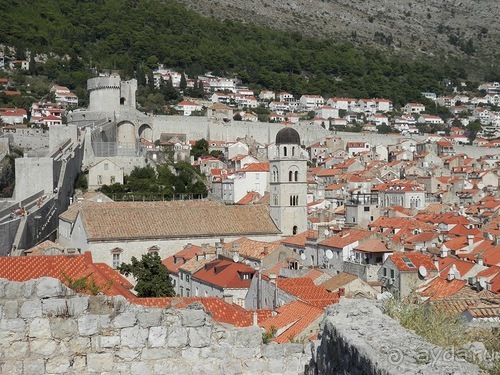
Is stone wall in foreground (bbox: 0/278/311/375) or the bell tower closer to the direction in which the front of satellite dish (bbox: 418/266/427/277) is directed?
the stone wall in foreground

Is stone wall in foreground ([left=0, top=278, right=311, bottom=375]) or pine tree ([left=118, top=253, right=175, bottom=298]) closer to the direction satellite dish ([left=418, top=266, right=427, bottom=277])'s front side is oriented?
the stone wall in foreground

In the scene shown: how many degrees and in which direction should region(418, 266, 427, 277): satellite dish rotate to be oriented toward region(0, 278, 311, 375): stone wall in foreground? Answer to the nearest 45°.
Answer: approximately 45° to its right

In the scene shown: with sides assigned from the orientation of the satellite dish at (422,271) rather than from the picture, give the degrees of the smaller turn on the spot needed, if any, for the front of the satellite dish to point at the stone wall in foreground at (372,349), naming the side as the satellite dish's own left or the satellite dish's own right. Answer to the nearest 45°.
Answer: approximately 45° to the satellite dish's own right

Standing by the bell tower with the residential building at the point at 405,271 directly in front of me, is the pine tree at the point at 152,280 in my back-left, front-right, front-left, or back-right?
front-right

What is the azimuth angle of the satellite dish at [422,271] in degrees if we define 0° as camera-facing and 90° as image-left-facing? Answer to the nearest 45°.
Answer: approximately 315°

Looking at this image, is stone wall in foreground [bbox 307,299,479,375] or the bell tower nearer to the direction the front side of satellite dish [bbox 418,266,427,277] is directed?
the stone wall in foreground

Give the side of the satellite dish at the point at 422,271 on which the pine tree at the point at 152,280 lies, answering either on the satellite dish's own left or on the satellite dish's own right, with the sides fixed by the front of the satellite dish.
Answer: on the satellite dish's own right

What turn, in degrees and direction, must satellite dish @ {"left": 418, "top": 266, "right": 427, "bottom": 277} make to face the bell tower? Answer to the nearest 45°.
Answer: approximately 180°
